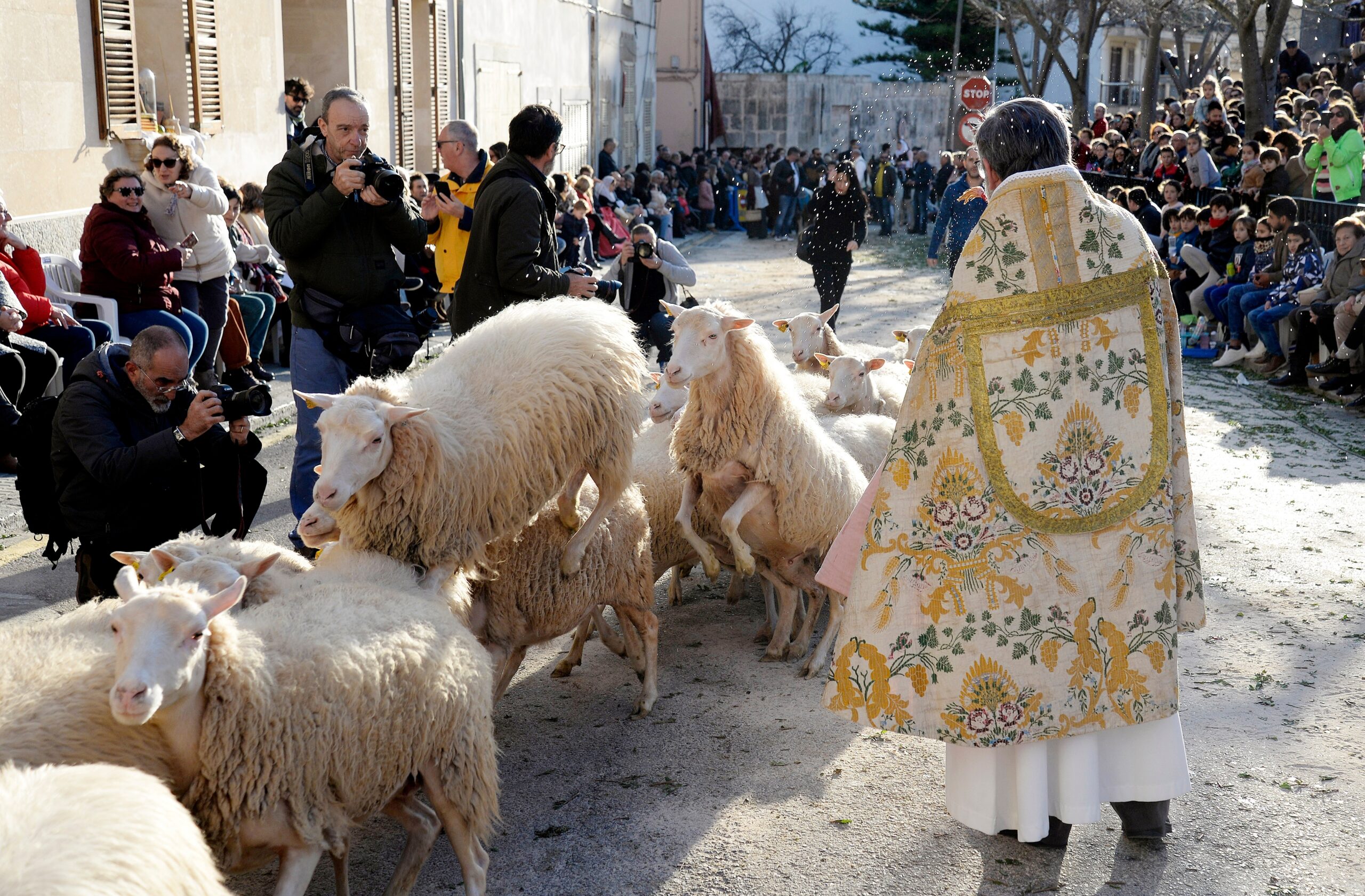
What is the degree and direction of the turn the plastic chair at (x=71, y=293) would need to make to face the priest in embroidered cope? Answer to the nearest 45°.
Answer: approximately 45° to its right

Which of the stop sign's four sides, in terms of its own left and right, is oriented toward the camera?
front

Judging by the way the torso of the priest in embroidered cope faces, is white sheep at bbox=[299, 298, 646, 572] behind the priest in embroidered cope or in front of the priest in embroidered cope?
in front

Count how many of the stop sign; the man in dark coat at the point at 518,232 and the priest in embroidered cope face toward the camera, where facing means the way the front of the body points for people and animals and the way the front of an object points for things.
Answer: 1

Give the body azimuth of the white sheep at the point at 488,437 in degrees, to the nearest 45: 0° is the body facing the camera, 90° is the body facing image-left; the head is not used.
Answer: approximately 45°

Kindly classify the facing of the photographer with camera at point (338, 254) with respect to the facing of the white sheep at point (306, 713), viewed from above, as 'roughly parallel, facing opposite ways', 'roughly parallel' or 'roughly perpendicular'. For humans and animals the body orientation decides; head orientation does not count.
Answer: roughly perpendicular

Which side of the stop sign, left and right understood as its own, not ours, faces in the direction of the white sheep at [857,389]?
front

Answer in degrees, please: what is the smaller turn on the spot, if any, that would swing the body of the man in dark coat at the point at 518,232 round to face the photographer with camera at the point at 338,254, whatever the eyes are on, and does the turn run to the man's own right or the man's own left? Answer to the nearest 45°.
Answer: approximately 135° to the man's own left

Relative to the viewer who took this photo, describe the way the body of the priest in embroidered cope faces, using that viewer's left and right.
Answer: facing away from the viewer and to the left of the viewer

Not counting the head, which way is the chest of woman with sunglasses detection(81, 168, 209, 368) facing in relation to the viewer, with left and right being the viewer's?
facing the viewer and to the right of the viewer

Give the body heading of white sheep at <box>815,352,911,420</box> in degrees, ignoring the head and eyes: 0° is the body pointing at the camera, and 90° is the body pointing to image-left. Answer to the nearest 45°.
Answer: approximately 45°

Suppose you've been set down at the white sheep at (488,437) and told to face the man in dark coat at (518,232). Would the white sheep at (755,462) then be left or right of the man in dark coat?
right

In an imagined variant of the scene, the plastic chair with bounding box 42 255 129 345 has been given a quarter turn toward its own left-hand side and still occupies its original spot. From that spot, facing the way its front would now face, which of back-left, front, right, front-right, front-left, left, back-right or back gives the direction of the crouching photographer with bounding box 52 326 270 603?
back-right

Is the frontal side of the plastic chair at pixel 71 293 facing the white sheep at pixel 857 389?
yes

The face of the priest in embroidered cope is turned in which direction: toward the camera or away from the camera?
away from the camera
